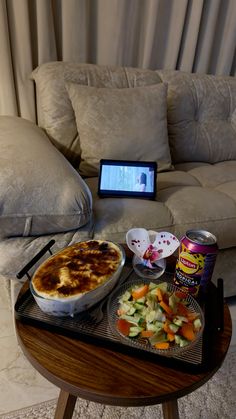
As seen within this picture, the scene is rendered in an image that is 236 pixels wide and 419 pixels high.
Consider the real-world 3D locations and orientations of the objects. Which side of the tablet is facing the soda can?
front

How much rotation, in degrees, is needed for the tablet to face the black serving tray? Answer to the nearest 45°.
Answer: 0° — it already faces it

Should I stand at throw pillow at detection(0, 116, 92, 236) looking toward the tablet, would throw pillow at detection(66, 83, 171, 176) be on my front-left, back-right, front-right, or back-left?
front-left

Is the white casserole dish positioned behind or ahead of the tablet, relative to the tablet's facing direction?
ahead

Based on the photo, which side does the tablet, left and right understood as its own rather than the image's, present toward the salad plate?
front

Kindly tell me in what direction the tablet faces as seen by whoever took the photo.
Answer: facing the viewer
